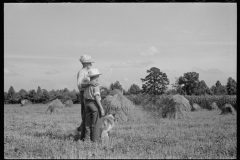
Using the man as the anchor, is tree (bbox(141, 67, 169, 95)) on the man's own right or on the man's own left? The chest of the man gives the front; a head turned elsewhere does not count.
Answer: on the man's own left

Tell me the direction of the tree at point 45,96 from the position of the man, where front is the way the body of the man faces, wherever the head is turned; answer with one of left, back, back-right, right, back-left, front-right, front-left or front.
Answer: left

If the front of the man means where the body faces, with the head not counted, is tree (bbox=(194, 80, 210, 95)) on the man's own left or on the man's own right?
on the man's own left

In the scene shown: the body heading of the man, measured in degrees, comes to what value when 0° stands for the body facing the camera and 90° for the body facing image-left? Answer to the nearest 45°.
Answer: approximately 270°

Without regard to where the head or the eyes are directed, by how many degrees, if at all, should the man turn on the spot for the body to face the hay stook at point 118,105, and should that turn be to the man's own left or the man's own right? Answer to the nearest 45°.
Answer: approximately 90° to the man's own left

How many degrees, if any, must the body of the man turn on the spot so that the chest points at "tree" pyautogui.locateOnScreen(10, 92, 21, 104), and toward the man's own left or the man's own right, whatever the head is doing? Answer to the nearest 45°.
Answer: approximately 90° to the man's own left

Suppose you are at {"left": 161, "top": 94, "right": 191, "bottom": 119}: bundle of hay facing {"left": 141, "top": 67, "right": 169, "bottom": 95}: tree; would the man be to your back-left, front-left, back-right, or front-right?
back-left
